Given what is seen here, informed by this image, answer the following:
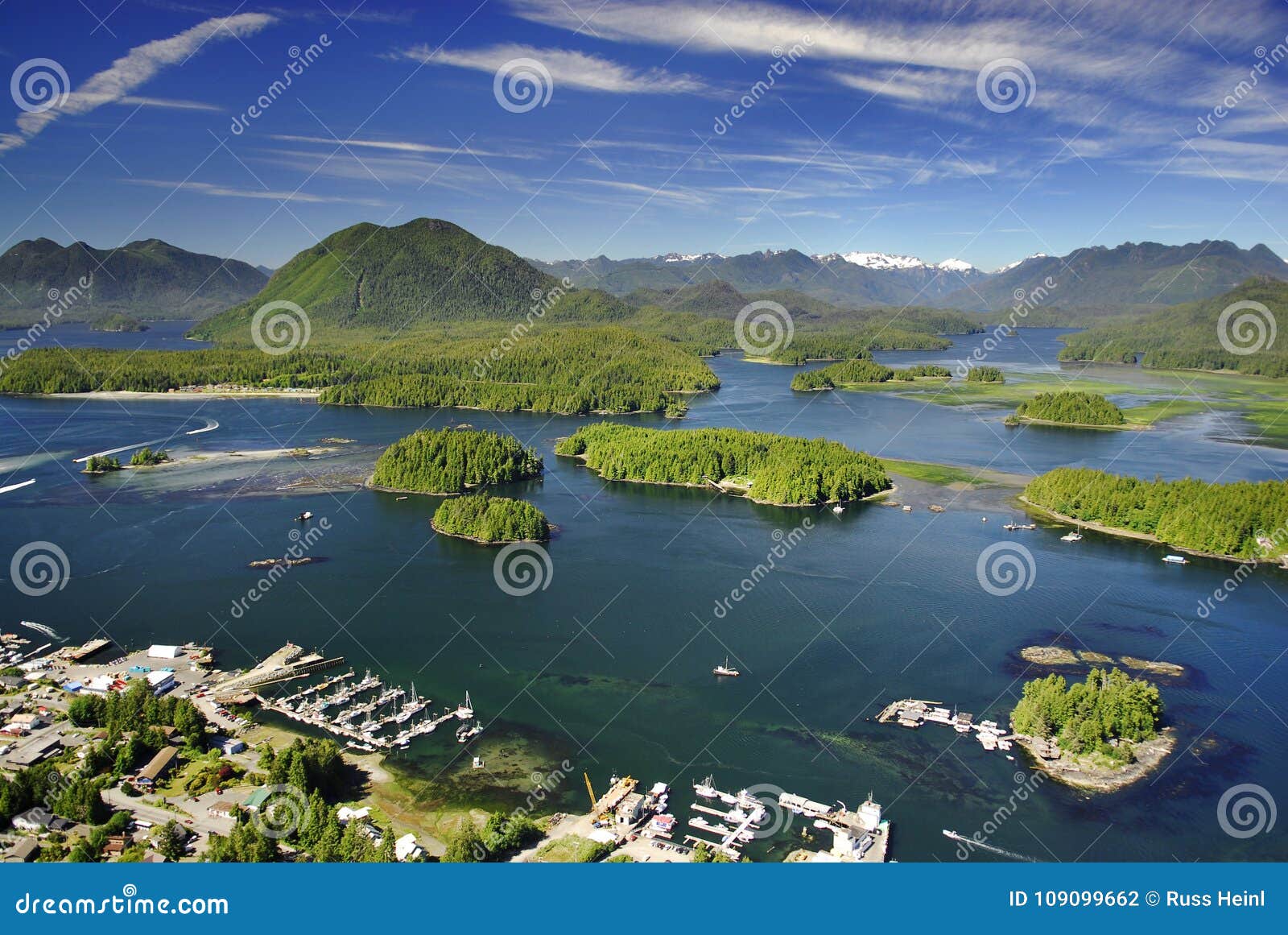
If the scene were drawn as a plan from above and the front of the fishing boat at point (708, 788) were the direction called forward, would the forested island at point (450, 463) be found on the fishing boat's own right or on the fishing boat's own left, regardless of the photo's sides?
on the fishing boat's own right

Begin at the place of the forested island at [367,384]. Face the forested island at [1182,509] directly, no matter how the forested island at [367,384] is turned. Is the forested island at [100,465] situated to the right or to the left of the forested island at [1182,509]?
right

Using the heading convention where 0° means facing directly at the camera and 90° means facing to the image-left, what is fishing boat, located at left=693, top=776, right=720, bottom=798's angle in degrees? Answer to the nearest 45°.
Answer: approximately 90°

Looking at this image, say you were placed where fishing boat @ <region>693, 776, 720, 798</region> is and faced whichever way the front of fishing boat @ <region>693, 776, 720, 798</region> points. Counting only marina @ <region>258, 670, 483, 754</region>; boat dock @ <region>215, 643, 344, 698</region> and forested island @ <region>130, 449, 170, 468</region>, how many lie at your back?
0

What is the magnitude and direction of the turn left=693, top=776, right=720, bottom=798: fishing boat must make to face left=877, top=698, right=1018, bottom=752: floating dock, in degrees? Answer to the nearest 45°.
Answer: approximately 135° to its right

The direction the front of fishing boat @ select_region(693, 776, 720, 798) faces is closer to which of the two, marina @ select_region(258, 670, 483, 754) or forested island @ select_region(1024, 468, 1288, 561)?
the marina

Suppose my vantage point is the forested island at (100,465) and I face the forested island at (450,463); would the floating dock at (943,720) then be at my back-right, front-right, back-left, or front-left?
front-right
